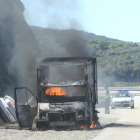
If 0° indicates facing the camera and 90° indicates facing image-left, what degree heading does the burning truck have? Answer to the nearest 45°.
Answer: approximately 0°
